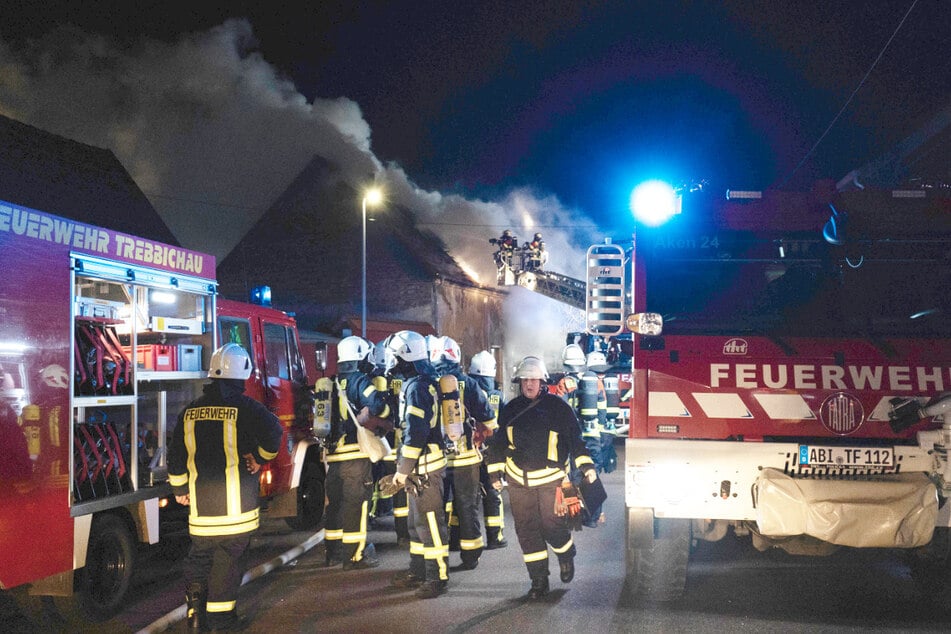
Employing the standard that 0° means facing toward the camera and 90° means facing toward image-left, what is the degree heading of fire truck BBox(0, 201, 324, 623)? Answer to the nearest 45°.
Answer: approximately 225°

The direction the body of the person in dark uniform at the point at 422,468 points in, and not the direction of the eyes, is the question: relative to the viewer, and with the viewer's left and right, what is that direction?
facing to the left of the viewer

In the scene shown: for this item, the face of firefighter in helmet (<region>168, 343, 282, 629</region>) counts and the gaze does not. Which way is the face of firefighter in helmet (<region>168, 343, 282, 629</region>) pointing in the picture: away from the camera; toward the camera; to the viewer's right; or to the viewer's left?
away from the camera

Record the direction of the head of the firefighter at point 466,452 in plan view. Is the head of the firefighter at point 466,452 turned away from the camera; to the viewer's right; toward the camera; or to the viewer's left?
away from the camera

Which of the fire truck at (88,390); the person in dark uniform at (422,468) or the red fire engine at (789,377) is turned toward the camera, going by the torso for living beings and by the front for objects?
the red fire engine

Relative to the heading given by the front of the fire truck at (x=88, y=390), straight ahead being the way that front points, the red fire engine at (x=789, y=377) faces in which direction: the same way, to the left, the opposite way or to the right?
the opposite way

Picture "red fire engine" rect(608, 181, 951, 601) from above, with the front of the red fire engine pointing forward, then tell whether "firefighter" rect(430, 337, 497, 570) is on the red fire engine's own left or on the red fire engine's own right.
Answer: on the red fire engine's own right

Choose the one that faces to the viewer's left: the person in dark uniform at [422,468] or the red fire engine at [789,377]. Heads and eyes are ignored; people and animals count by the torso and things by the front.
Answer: the person in dark uniform

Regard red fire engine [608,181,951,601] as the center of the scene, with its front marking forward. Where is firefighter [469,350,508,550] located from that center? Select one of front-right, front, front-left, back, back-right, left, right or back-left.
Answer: back-right
